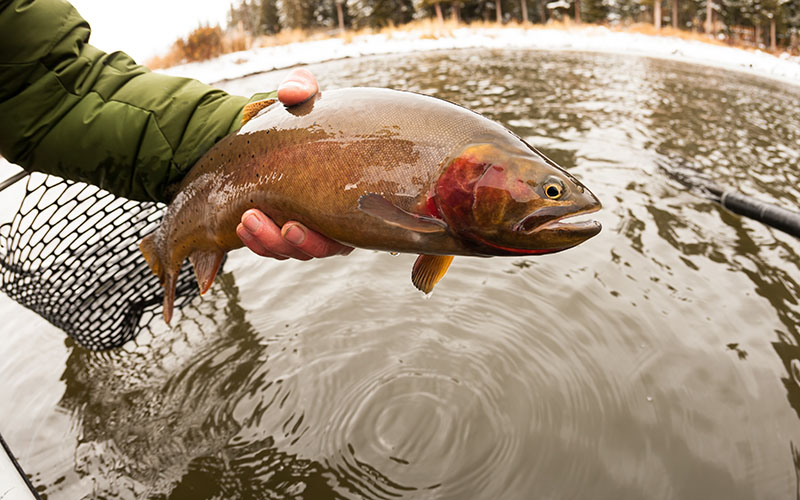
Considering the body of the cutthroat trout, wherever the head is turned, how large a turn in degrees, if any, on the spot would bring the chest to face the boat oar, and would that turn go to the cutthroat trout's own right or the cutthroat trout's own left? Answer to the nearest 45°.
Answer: approximately 45° to the cutthroat trout's own left

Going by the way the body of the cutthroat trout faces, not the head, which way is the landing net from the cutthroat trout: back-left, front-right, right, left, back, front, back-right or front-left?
back-left

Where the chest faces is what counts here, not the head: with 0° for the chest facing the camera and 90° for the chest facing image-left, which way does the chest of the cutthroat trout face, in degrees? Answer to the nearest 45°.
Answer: approximately 270°

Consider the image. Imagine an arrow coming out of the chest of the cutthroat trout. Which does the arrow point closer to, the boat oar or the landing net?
the boat oar
